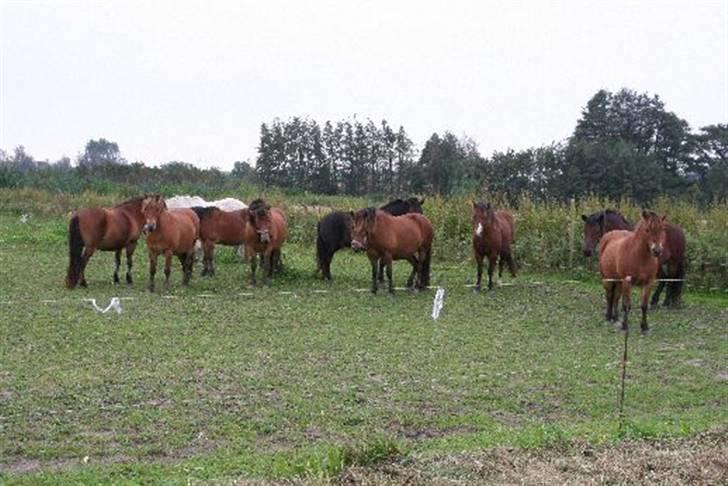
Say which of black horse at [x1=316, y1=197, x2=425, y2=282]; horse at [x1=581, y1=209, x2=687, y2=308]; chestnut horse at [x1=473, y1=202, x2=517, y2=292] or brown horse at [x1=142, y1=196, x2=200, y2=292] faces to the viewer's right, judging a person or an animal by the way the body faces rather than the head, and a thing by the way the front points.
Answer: the black horse

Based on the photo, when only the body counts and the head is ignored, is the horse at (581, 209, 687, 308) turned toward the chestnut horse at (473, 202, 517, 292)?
yes

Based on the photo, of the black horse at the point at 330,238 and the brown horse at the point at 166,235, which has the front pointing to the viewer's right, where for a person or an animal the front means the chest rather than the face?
the black horse

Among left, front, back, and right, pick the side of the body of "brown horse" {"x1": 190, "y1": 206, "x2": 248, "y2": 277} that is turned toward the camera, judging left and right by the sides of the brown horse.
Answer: left

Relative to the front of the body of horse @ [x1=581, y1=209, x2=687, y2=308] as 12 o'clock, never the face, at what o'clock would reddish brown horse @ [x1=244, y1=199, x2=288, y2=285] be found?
The reddish brown horse is roughly at 12 o'clock from the horse.

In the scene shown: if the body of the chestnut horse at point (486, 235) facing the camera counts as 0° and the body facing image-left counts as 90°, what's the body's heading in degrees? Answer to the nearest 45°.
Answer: approximately 45°

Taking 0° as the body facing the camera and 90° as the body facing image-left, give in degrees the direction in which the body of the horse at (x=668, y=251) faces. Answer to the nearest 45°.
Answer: approximately 90°

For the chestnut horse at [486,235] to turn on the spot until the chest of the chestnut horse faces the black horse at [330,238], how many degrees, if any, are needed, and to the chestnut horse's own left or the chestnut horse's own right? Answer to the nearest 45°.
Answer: approximately 45° to the chestnut horse's own right

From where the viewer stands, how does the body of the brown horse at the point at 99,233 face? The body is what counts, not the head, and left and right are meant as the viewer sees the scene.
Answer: facing to the right of the viewer

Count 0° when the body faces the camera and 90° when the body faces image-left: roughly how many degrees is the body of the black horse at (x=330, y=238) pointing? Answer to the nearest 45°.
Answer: approximately 270°

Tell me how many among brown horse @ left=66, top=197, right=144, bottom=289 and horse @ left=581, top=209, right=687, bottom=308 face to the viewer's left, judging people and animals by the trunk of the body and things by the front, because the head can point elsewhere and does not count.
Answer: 1

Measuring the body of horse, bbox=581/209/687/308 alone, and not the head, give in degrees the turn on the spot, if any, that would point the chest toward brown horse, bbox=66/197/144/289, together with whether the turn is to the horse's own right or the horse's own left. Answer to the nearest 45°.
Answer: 0° — it already faces it

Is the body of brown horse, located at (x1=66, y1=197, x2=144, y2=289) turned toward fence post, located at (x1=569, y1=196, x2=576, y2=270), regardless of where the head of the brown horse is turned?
yes
